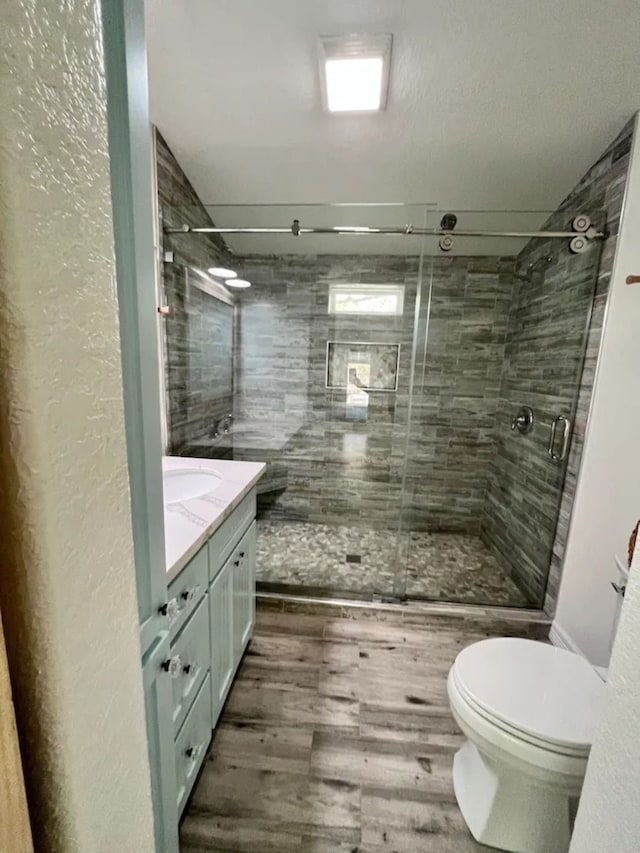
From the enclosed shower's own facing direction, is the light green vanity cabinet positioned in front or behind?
in front

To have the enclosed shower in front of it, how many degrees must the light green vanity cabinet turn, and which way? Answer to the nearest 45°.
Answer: approximately 45° to its left

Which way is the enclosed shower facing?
toward the camera

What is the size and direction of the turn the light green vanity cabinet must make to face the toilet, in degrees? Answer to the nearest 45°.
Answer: approximately 45° to its right

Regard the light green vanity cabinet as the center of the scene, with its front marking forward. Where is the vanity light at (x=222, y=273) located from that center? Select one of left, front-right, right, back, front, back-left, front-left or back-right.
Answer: left

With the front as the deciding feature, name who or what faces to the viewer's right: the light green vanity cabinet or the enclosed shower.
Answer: the light green vanity cabinet

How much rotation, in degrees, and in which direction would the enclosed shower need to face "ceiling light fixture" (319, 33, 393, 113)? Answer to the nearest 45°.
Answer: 0° — it already faces it

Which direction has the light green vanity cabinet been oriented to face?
to the viewer's right

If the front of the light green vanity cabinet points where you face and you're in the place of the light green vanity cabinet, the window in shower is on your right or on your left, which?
on your left
